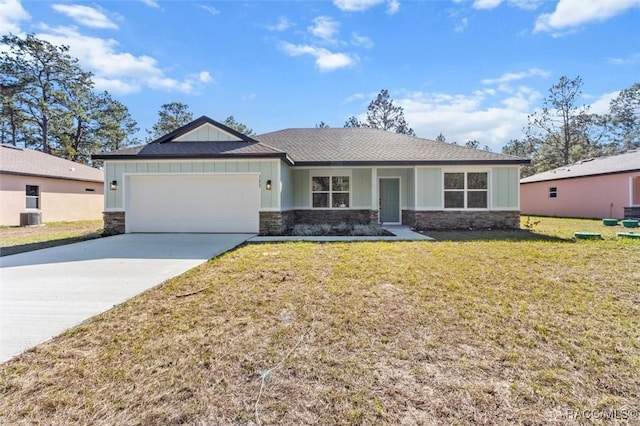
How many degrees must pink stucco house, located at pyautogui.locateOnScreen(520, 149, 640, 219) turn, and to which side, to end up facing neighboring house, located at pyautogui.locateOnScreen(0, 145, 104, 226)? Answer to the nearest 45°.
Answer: approximately 90° to its right

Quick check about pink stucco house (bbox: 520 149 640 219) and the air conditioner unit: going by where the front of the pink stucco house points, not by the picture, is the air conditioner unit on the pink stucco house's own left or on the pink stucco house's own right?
on the pink stucco house's own right

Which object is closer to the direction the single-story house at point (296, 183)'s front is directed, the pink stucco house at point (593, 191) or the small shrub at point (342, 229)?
the small shrub

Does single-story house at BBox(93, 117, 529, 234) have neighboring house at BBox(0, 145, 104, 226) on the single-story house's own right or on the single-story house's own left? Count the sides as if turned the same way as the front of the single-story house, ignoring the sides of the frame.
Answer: on the single-story house's own right

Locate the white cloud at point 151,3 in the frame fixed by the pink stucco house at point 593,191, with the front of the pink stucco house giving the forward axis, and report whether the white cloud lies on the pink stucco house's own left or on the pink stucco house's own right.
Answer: on the pink stucco house's own right

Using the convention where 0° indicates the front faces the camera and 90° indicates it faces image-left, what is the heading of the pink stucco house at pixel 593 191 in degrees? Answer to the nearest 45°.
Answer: approximately 315°

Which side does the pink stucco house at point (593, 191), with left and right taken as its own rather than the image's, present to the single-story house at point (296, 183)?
right

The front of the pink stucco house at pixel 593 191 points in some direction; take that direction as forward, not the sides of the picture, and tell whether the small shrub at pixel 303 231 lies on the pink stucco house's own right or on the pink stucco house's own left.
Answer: on the pink stucco house's own right

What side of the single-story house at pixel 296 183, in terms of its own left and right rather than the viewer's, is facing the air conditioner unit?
right

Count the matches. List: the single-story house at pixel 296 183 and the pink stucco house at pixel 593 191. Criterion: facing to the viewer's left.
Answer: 0
